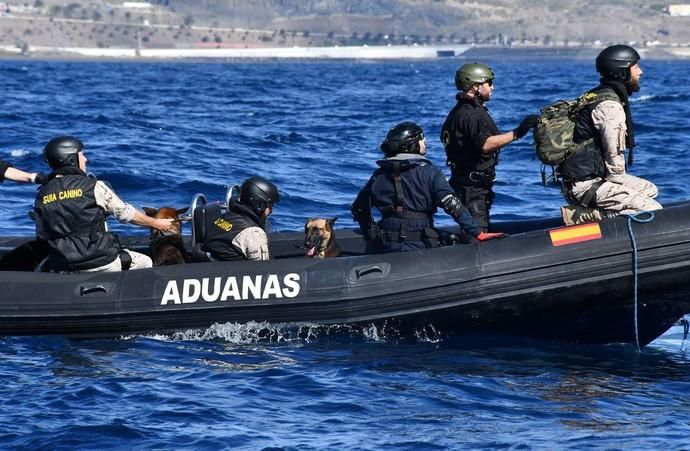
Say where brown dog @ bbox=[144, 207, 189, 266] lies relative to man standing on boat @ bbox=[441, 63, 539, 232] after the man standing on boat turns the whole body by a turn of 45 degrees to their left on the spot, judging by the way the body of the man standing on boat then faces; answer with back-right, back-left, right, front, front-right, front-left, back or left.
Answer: back-left

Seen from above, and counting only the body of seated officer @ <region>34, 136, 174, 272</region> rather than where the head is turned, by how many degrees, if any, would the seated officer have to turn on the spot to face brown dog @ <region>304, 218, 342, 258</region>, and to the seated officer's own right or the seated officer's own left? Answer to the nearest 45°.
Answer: approximately 45° to the seated officer's own right

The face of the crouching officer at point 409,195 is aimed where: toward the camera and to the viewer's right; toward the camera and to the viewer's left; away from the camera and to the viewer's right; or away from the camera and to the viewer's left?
away from the camera and to the viewer's right

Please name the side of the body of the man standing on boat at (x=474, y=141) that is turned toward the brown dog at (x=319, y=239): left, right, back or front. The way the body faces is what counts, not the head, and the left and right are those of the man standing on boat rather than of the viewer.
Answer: back

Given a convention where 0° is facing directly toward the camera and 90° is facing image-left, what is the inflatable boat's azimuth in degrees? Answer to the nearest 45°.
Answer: approximately 270°

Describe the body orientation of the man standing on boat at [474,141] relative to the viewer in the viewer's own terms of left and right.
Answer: facing to the right of the viewer

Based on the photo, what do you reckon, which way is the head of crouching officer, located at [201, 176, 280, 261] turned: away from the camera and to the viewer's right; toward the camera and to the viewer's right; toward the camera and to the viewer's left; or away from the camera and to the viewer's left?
away from the camera and to the viewer's right

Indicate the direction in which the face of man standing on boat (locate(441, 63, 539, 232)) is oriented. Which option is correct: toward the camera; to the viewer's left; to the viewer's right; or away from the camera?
to the viewer's right

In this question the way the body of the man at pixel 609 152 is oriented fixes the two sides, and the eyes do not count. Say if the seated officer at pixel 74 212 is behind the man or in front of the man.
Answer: behind

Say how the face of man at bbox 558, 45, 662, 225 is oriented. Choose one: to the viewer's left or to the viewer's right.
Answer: to the viewer's right

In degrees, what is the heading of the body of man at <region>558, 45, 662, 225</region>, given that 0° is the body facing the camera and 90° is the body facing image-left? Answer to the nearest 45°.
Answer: approximately 270°

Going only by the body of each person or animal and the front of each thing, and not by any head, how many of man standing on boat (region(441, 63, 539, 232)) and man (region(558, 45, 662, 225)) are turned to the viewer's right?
2

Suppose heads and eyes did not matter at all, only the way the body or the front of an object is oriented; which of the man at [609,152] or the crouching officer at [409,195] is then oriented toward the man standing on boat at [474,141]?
the crouching officer
